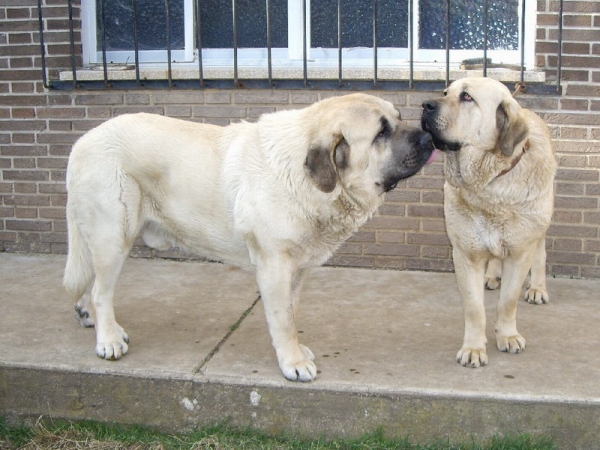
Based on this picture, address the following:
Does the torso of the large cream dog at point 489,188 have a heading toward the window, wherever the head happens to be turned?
no

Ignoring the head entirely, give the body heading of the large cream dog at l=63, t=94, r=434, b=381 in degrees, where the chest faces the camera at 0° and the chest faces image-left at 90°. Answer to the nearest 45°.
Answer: approximately 270°

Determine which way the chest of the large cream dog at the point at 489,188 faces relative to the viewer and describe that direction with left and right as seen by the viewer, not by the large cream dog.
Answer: facing the viewer

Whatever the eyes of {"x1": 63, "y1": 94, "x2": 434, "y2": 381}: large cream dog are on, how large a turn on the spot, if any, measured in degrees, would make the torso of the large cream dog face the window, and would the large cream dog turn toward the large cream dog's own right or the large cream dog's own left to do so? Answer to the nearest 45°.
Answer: approximately 90° to the large cream dog's own left

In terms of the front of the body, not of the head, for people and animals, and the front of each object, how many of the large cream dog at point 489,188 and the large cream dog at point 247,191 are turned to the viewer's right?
1

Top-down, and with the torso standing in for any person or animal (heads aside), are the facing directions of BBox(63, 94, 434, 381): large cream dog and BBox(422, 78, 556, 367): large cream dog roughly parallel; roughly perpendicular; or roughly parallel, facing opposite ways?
roughly perpendicular

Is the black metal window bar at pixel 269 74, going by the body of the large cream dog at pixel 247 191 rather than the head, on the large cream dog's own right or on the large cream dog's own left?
on the large cream dog's own left

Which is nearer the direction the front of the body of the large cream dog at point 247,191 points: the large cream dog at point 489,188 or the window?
the large cream dog

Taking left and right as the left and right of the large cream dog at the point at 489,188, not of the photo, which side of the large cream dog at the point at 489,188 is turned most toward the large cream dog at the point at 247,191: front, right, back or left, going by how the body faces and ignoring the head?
right

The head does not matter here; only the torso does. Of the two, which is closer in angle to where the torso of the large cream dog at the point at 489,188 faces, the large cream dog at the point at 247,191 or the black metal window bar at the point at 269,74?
the large cream dog

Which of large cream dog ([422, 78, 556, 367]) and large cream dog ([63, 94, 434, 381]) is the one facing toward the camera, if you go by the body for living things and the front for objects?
large cream dog ([422, 78, 556, 367])
